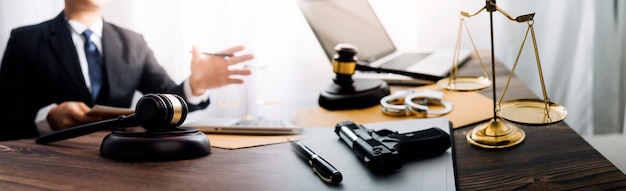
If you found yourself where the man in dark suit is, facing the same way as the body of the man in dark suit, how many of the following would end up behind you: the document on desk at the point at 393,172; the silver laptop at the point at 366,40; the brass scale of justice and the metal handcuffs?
0

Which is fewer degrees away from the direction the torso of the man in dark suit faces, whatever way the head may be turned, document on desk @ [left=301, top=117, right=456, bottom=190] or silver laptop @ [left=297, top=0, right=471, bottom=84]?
the document on desk

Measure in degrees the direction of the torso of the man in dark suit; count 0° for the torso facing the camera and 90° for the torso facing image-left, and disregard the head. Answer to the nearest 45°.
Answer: approximately 315°

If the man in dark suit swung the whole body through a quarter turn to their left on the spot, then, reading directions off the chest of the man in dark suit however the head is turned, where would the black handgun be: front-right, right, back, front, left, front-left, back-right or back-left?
right

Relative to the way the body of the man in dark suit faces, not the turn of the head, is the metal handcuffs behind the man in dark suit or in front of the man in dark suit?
in front

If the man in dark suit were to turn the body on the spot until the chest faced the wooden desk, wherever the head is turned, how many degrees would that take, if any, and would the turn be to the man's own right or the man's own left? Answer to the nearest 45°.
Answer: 0° — they already face it
